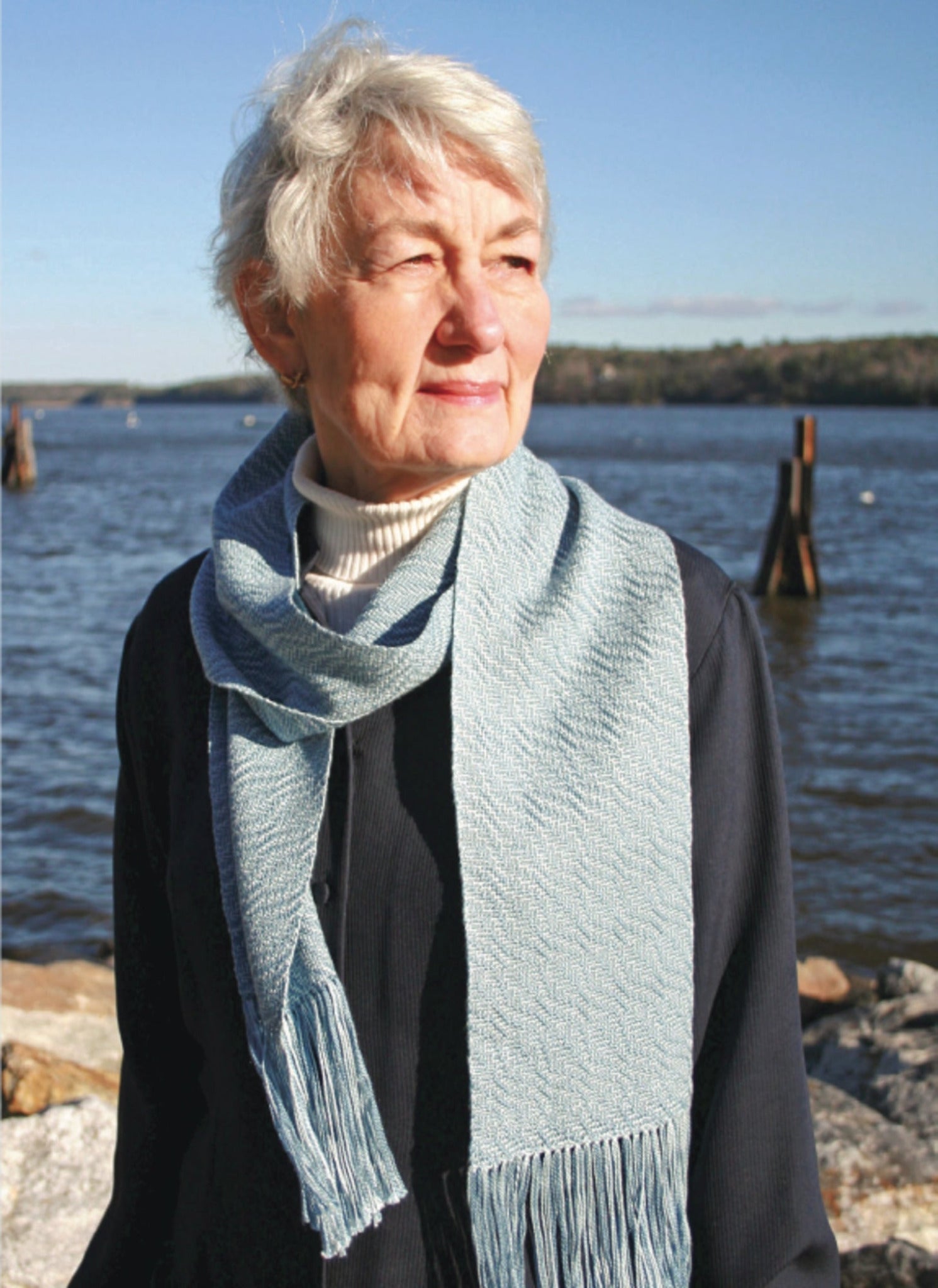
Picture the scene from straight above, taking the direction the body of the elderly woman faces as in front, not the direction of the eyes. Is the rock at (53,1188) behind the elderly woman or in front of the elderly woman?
behind

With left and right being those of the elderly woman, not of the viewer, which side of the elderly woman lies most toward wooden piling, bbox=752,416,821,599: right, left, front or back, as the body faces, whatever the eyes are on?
back

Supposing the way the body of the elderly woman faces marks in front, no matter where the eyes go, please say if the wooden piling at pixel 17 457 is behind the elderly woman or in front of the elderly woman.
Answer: behind

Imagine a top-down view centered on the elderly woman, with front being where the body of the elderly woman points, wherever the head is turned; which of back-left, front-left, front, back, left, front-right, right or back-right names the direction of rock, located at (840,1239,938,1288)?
back-left

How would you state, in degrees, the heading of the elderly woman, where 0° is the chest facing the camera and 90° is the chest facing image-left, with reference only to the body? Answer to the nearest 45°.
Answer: approximately 0°

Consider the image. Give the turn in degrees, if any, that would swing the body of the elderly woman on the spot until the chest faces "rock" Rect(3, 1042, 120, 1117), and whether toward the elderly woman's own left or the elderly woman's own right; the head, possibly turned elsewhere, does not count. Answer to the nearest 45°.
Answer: approximately 135° to the elderly woman's own right
